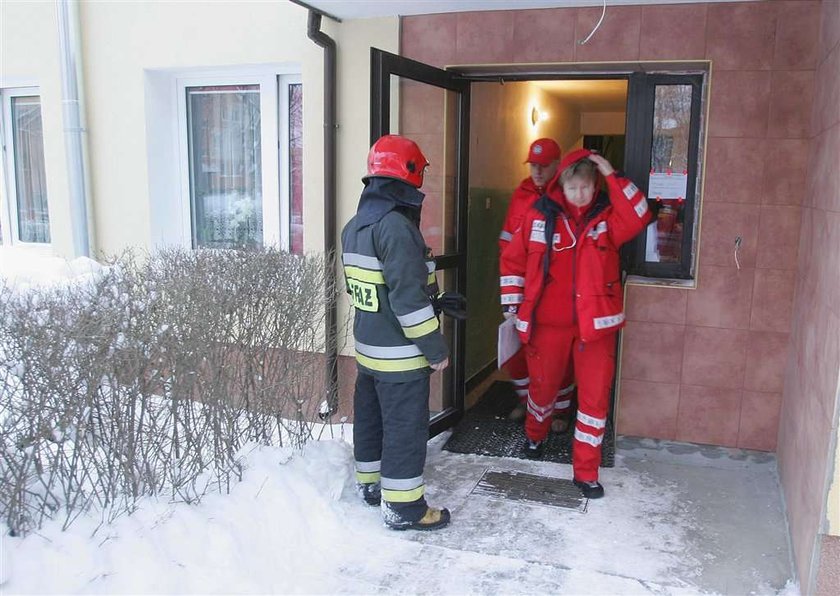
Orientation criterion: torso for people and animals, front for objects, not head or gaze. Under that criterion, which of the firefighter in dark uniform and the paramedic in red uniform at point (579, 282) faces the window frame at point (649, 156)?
the firefighter in dark uniform

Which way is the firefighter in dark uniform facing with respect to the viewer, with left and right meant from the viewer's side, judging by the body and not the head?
facing away from the viewer and to the right of the viewer

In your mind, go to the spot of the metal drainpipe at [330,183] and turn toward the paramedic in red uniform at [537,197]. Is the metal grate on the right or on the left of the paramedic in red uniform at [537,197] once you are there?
right

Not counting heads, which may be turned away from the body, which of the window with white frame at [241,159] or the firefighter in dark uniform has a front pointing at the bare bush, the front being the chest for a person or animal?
the window with white frame

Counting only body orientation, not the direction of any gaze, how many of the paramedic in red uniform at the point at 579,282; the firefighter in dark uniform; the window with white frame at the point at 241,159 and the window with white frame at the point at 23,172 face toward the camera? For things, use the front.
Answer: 3

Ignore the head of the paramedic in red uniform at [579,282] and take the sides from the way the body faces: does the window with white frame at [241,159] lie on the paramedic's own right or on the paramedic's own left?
on the paramedic's own right

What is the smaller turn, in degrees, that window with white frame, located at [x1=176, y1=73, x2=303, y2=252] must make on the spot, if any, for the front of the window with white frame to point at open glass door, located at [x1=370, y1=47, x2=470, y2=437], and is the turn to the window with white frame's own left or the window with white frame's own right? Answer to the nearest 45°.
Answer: approximately 45° to the window with white frame's own left

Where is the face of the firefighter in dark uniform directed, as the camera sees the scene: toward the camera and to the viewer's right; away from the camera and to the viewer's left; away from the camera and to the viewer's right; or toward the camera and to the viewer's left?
away from the camera and to the viewer's right
